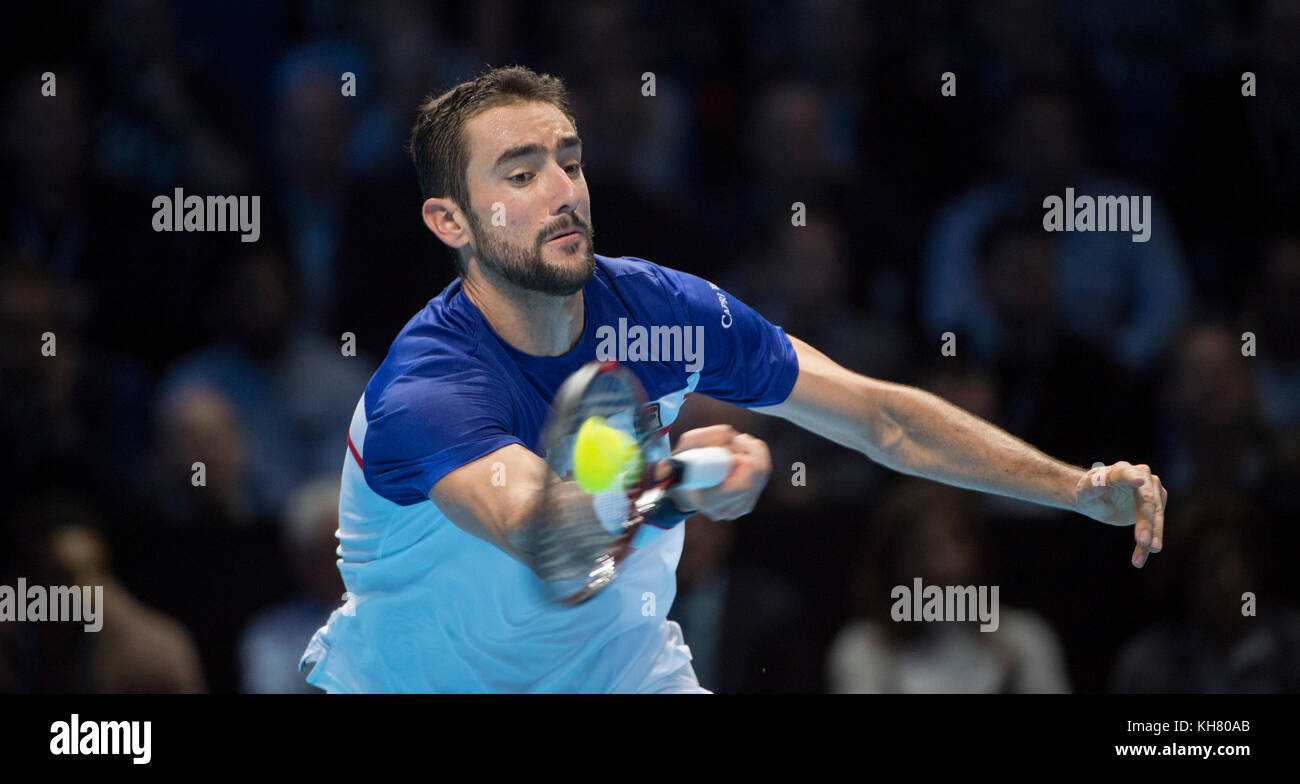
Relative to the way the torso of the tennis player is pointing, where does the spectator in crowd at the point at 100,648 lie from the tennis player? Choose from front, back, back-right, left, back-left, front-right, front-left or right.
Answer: back

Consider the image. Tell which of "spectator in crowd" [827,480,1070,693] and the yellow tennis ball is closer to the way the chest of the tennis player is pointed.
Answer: the yellow tennis ball

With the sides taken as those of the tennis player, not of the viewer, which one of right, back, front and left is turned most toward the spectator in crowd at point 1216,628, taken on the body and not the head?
back

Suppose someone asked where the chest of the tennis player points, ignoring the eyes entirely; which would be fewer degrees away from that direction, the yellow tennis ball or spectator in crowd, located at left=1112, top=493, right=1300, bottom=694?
the yellow tennis ball

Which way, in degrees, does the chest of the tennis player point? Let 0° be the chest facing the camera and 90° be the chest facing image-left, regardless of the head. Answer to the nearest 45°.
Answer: approximately 315°

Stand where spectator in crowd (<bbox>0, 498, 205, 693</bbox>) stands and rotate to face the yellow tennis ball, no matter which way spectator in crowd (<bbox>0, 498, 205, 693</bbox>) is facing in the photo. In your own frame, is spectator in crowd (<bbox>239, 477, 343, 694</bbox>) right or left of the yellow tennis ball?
left

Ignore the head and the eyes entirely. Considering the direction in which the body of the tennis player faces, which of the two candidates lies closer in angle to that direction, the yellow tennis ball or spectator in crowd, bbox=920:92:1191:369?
the yellow tennis ball

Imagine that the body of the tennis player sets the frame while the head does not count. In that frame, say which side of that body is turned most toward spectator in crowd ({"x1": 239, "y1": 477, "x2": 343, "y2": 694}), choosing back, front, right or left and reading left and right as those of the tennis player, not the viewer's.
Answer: back

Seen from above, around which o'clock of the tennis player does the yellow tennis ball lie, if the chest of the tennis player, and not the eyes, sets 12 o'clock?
The yellow tennis ball is roughly at 1 o'clock from the tennis player.

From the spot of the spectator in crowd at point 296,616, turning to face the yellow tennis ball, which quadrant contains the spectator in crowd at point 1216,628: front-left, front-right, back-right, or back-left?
front-left
